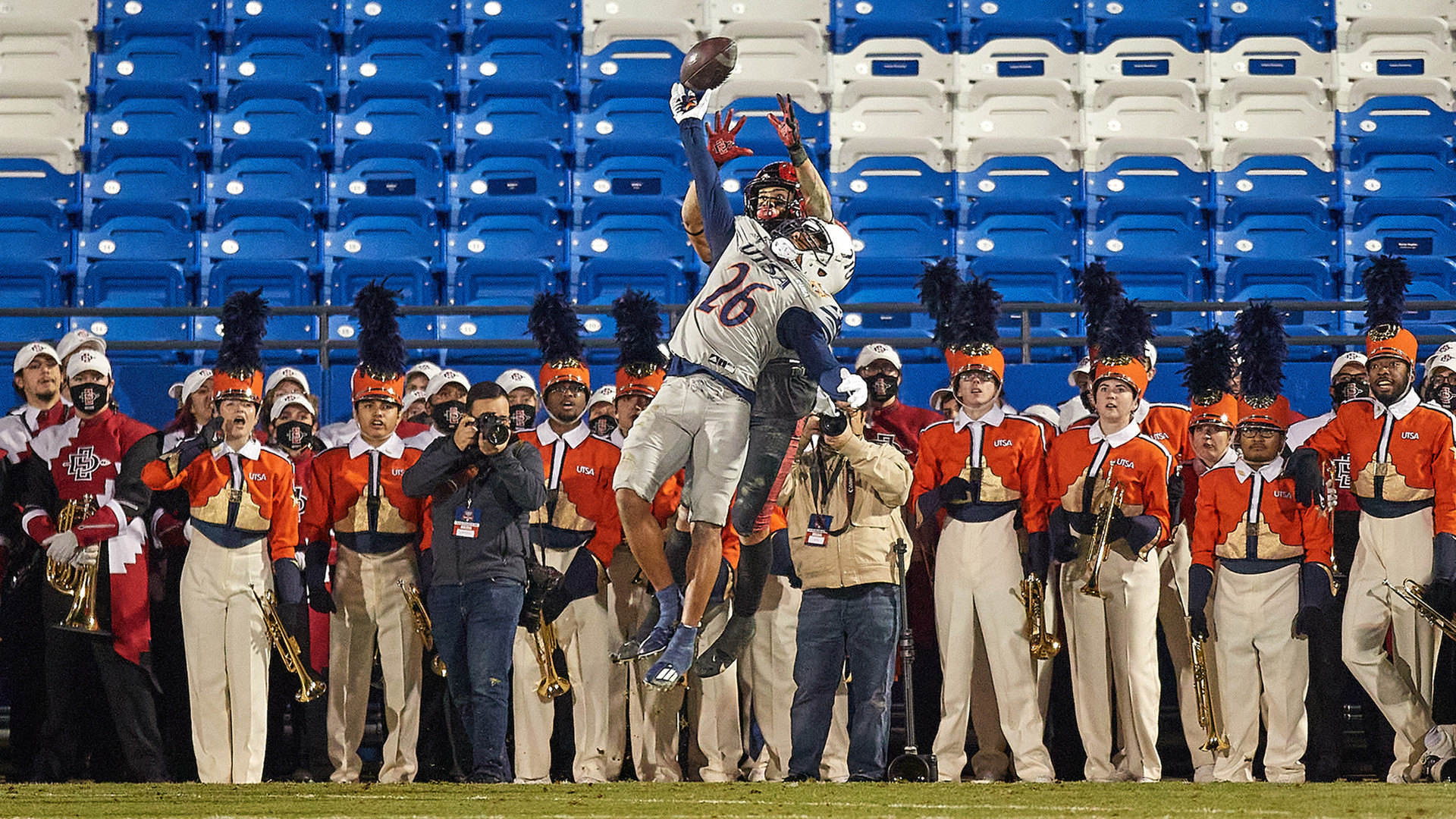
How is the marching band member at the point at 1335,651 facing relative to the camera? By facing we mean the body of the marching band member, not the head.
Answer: toward the camera

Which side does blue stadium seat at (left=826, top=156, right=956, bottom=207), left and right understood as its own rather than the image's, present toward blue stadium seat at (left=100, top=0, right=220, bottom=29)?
right

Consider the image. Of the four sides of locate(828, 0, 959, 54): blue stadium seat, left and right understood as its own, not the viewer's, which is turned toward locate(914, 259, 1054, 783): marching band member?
front

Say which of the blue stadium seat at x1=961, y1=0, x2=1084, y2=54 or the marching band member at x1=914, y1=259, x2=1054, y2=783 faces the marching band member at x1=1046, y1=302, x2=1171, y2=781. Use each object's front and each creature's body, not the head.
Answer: the blue stadium seat

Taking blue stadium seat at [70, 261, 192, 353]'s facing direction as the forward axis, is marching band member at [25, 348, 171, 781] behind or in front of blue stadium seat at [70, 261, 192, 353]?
in front

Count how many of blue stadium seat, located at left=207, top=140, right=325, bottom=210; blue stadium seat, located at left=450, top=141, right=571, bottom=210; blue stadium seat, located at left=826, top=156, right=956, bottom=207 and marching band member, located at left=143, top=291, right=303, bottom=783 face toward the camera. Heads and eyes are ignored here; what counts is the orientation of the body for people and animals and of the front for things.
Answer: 4

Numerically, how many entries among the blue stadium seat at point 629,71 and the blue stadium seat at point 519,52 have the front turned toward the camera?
2

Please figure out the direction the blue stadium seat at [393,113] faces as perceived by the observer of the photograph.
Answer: facing the viewer

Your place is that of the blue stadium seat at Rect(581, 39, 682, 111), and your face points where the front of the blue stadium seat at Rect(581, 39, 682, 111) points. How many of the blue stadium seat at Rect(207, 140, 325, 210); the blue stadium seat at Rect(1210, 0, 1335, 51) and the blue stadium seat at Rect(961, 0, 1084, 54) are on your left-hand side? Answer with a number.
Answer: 2

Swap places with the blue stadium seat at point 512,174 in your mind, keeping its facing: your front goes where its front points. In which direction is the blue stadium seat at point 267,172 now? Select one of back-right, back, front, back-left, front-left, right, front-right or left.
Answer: right

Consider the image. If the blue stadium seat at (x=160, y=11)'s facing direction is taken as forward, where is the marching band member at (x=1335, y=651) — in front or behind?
in front

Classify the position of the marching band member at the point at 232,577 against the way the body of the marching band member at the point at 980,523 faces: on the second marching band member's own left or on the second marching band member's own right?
on the second marching band member's own right

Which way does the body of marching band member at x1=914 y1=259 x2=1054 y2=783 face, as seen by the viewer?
toward the camera

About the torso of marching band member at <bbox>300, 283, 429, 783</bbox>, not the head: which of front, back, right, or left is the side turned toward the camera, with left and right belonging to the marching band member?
front

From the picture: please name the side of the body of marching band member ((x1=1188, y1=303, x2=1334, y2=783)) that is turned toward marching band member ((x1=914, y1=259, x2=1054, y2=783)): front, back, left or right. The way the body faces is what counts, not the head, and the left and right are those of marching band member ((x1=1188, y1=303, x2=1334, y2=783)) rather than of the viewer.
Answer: right

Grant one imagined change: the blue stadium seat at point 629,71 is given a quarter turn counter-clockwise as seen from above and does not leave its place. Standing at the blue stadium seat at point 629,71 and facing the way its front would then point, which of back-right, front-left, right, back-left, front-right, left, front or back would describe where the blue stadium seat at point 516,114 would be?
back

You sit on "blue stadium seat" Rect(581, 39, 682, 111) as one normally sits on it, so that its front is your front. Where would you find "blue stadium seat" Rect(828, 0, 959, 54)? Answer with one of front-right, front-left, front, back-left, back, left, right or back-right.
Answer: left
